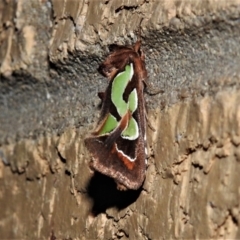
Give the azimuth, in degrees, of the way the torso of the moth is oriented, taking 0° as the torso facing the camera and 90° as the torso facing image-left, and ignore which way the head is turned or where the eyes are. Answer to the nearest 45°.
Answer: approximately 180°
